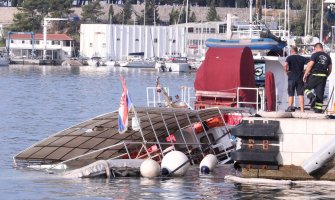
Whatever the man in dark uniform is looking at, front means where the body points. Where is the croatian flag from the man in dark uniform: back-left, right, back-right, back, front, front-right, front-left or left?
front-left

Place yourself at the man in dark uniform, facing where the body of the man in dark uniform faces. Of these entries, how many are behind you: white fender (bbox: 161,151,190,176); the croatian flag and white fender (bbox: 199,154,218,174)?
0

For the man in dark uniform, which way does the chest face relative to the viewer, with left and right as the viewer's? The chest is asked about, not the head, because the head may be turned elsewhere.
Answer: facing away from the viewer and to the left of the viewer

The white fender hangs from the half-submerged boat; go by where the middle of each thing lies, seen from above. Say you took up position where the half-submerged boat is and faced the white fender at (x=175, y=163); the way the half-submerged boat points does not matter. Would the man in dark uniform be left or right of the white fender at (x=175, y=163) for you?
left
